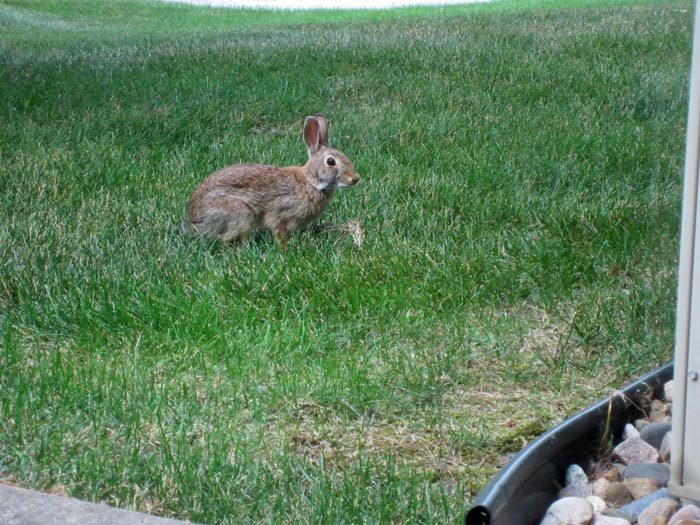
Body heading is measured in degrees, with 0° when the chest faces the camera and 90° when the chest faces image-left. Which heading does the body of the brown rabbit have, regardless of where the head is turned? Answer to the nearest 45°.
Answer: approximately 270°

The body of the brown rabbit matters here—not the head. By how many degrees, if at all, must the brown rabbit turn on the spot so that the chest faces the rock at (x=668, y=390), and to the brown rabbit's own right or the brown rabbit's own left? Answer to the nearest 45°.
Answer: approximately 45° to the brown rabbit's own right

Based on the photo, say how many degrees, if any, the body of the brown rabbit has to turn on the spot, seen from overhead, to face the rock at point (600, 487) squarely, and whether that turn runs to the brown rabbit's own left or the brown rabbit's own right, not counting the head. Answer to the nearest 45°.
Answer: approximately 90° to the brown rabbit's own right

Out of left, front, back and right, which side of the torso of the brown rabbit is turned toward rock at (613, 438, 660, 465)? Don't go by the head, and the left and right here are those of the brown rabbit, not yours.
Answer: right

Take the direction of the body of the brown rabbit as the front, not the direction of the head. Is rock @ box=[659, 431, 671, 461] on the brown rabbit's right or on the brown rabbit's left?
on the brown rabbit's right

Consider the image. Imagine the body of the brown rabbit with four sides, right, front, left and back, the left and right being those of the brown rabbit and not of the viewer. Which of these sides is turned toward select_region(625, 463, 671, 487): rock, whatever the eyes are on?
right

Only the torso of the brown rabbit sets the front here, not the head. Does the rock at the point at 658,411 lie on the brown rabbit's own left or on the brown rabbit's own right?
on the brown rabbit's own right

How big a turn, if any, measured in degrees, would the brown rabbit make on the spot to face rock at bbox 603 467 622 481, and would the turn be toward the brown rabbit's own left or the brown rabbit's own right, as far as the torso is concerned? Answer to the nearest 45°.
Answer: approximately 90° to the brown rabbit's own right

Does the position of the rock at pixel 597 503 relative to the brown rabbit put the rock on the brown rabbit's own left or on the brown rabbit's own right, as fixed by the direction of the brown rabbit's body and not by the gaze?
on the brown rabbit's own right
